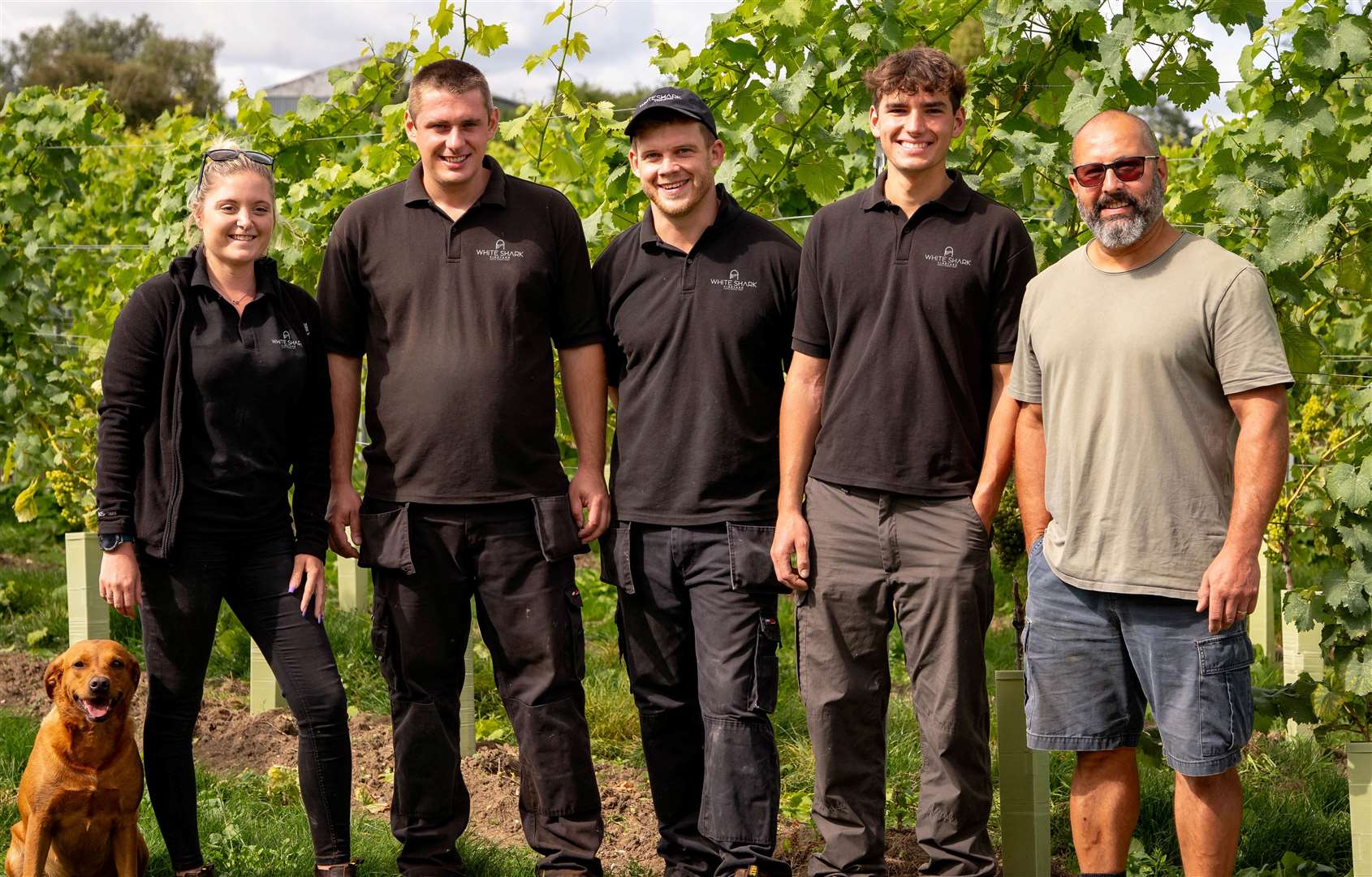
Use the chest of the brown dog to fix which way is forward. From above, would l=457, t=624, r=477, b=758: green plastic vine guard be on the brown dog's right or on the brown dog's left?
on the brown dog's left

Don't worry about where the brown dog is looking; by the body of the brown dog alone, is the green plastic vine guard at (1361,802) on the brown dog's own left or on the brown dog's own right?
on the brown dog's own left

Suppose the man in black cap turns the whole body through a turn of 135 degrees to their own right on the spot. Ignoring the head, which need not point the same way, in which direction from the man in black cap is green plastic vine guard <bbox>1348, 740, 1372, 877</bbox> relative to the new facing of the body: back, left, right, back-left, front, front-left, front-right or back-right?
back-right

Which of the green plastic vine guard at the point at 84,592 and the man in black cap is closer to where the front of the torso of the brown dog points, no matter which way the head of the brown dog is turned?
the man in black cap

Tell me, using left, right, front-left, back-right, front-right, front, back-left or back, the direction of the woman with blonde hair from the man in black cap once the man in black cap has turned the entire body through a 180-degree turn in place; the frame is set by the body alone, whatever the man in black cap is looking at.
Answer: left

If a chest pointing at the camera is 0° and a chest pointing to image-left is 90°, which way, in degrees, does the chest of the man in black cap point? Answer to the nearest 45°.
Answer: approximately 0°

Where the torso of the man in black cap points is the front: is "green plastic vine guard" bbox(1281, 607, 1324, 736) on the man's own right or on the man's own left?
on the man's own left

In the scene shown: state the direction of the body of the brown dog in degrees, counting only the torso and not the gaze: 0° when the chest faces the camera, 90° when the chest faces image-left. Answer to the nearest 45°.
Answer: approximately 0°

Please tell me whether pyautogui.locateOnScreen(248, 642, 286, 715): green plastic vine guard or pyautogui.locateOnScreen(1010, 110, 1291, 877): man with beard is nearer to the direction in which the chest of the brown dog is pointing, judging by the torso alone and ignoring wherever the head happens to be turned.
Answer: the man with beard

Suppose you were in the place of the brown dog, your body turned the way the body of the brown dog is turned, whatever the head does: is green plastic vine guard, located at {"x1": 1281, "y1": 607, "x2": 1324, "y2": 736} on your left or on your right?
on your left

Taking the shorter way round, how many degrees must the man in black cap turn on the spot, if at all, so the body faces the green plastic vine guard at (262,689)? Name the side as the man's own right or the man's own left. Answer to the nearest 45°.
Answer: approximately 135° to the man's own right

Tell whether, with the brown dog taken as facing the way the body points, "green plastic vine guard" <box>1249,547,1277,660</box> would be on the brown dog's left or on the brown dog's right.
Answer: on the brown dog's left
